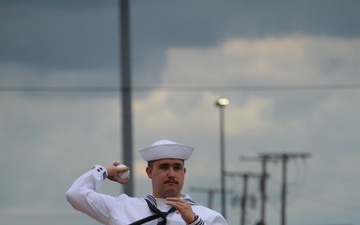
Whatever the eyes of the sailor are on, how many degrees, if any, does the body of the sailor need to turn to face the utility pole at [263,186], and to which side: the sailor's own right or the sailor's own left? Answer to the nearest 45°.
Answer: approximately 180°

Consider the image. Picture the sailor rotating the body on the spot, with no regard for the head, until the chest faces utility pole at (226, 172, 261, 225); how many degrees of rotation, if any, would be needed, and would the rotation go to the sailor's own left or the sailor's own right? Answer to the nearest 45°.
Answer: approximately 180°

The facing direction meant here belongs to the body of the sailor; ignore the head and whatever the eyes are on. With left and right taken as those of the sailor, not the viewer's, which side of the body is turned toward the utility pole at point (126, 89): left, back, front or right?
back

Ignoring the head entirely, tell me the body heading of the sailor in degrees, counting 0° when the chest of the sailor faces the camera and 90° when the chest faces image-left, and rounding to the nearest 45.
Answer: approximately 0°
